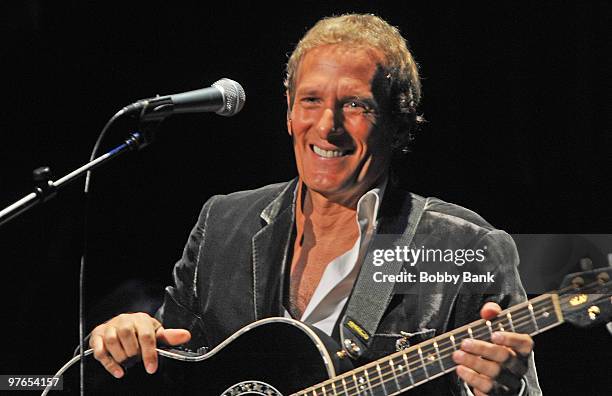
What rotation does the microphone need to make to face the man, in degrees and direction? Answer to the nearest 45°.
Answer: approximately 45° to its left

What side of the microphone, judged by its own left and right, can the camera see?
right
